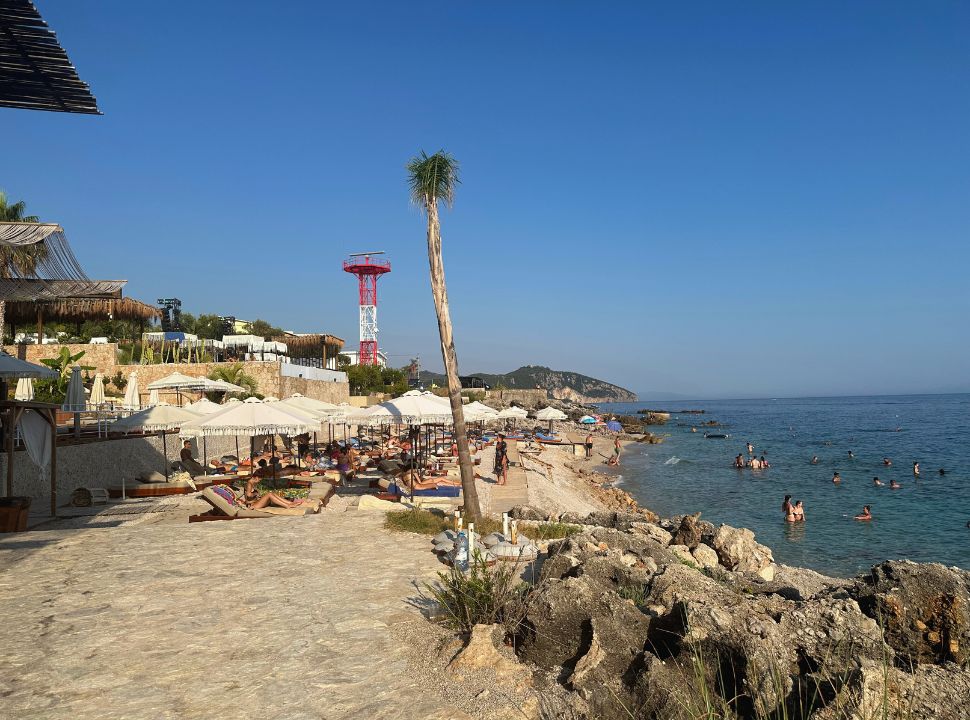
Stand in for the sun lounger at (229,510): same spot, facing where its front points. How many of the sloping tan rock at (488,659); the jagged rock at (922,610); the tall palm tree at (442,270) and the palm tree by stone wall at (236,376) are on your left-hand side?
1

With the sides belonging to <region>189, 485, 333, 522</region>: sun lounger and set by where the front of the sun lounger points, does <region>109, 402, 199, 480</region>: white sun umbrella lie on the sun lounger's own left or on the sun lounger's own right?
on the sun lounger's own left

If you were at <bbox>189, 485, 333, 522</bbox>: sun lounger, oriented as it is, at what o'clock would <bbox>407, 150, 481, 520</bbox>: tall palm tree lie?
The tall palm tree is roughly at 1 o'clock from the sun lounger.

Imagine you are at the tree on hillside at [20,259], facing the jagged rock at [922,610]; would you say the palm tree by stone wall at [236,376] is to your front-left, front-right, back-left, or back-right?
back-left

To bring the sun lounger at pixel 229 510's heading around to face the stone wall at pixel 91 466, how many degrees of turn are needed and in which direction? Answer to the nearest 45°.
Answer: approximately 135° to its left

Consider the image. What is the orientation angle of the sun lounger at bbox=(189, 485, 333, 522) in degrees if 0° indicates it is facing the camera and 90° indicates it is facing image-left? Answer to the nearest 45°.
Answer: approximately 270°

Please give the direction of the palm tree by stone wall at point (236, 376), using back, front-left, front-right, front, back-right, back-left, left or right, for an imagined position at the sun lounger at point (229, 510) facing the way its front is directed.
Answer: left

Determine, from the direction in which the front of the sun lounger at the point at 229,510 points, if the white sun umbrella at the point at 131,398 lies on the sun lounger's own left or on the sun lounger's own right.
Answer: on the sun lounger's own left

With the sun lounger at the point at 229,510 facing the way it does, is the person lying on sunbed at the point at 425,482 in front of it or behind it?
in front

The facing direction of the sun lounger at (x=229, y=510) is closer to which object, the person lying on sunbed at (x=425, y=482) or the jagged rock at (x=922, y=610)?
the person lying on sunbed

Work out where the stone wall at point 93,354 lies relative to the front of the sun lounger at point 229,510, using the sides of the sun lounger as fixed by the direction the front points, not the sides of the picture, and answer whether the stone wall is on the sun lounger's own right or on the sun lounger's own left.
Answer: on the sun lounger's own left

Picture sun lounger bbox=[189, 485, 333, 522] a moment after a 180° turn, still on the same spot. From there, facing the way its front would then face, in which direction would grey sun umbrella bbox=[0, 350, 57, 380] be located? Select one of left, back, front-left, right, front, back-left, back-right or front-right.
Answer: front

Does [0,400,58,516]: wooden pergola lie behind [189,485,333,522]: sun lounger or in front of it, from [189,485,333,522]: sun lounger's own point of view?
behind

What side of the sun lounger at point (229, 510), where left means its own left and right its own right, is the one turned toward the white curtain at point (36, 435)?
back

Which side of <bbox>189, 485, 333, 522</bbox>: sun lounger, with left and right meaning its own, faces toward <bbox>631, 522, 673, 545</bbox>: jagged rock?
front
